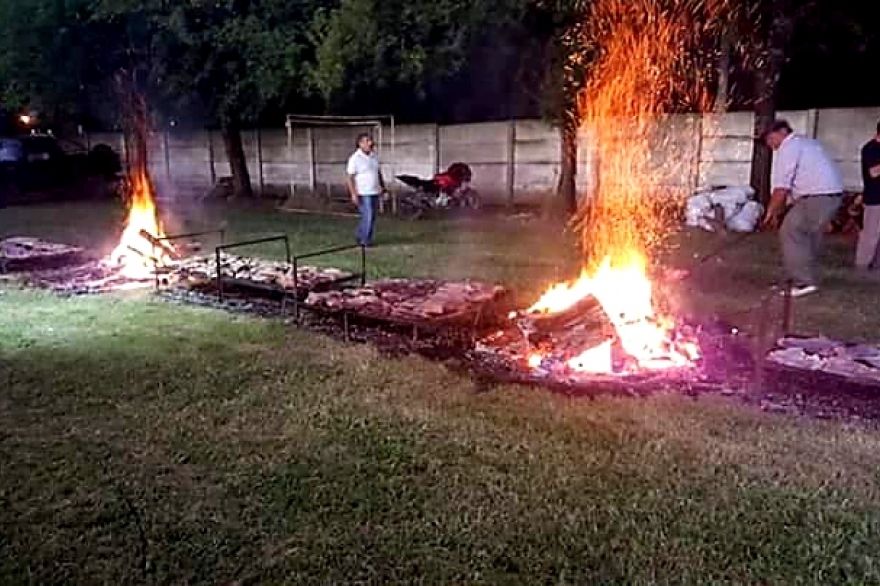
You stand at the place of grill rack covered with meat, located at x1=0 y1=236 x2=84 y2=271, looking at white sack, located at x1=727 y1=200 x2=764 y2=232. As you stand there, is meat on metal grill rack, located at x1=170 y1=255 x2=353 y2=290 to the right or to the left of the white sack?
right

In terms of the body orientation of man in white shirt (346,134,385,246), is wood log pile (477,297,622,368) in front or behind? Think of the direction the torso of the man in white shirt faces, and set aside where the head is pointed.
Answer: in front

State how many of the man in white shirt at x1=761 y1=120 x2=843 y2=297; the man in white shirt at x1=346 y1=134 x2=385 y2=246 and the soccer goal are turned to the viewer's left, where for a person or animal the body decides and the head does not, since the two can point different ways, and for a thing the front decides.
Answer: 1

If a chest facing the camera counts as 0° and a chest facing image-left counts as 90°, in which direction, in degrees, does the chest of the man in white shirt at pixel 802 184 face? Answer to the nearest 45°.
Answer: approximately 90°

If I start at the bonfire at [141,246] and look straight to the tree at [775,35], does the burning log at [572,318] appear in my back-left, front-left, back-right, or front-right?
front-right

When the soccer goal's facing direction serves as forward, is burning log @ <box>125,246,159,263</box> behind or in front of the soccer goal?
in front

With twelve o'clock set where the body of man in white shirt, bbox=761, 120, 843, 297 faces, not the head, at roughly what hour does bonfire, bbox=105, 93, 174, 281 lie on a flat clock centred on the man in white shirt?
The bonfire is roughly at 12 o'clock from the man in white shirt.

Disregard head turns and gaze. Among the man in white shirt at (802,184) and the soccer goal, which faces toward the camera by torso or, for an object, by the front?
the soccer goal

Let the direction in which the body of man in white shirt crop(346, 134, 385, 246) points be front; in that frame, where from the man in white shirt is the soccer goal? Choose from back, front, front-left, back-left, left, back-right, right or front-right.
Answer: back-left

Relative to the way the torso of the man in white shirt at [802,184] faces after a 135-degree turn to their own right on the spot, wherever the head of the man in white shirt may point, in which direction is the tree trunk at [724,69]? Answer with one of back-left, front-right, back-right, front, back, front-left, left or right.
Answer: front-left

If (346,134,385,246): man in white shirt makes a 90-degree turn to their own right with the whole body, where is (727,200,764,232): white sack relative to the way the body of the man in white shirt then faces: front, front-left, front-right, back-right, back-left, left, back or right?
back-left

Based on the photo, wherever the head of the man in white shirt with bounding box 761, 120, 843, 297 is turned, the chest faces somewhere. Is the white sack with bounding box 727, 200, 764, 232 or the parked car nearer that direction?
the parked car

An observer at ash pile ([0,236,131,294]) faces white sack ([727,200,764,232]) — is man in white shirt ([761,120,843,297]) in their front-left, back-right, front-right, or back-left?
front-right

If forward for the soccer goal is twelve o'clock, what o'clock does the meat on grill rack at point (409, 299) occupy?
The meat on grill rack is roughly at 12 o'clock from the soccer goal.

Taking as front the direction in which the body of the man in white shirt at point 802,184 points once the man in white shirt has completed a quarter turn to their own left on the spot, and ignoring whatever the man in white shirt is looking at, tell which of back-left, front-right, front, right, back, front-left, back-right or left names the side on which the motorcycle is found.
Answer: back-right

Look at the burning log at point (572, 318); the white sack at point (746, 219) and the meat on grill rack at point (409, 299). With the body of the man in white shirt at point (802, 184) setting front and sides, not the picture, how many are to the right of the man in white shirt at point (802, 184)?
1

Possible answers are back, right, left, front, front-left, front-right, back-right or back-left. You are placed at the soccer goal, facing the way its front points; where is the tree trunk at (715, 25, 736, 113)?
front-left

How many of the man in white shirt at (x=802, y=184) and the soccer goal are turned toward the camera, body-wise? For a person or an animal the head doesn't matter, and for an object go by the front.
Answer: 1

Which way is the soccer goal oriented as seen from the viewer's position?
toward the camera
